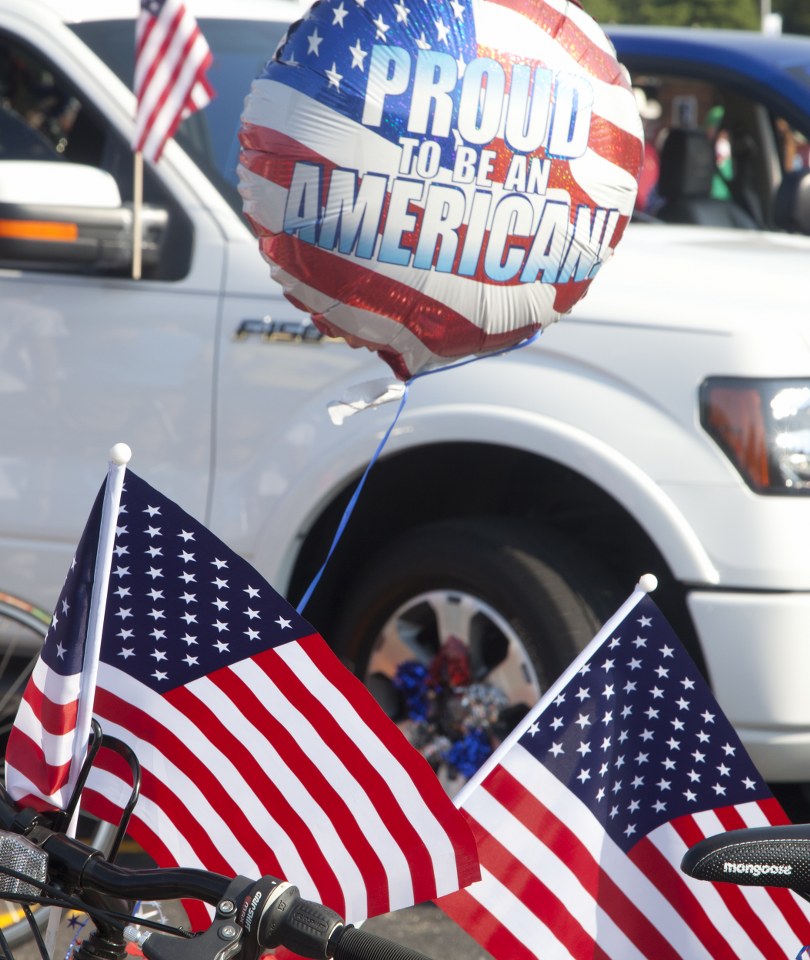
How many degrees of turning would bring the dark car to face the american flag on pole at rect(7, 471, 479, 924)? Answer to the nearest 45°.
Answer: approximately 90° to its right

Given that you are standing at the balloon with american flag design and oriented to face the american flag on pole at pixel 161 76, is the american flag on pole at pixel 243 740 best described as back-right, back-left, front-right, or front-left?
back-left

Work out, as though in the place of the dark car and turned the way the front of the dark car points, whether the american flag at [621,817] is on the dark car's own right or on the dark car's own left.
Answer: on the dark car's own right

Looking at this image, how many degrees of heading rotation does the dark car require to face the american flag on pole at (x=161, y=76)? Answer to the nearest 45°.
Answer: approximately 135° to its right

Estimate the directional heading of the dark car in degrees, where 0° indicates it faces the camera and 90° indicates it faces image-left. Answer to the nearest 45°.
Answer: approximately 270°

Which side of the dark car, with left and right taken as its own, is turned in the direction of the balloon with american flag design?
right

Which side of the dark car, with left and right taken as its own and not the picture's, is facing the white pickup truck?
right

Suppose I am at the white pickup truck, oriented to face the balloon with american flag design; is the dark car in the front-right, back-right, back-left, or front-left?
back-left
